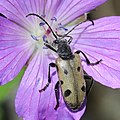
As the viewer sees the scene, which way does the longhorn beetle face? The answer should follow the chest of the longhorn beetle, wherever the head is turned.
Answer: away from the camera
